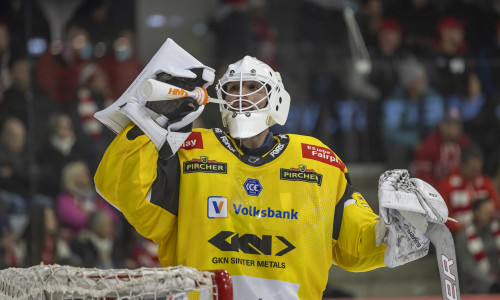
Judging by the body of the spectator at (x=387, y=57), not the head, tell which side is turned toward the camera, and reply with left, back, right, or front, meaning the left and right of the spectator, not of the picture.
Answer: front

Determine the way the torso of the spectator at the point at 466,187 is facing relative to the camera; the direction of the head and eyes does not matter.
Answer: toward the camera

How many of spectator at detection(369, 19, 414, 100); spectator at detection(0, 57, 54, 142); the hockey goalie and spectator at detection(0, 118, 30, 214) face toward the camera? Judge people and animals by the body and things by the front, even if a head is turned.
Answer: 4

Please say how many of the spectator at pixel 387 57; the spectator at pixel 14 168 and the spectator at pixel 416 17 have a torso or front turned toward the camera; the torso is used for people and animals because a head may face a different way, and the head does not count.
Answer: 3

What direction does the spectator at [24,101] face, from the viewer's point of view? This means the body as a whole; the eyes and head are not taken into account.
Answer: toward the camera

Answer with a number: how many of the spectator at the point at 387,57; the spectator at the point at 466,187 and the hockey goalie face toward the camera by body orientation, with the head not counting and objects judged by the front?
3

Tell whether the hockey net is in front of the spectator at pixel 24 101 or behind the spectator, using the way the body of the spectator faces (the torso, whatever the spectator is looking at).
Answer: in front

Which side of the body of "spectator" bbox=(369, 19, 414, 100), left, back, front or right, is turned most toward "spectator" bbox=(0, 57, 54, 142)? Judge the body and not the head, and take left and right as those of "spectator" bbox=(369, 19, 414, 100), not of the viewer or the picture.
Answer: right

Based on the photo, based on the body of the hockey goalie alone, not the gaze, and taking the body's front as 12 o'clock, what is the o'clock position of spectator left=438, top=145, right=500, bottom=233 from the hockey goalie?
The spectator is roughly at 7 o'clock from the hockey goalie.

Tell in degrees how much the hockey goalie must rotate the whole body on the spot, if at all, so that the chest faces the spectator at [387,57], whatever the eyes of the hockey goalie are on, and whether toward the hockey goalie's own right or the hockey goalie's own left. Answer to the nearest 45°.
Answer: approximately 180°

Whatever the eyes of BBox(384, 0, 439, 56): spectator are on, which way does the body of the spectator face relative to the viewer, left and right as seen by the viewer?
facing the viewer
